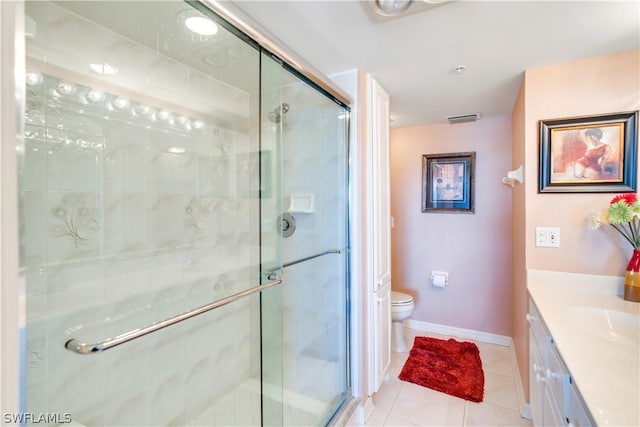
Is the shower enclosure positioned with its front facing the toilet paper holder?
no

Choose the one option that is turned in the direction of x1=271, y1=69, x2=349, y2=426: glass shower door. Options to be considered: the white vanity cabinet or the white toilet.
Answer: the white vanity cabinet

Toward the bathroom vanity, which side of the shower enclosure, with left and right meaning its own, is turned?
front

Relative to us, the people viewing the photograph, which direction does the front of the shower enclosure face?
facing the viewer and to the right of the viewer

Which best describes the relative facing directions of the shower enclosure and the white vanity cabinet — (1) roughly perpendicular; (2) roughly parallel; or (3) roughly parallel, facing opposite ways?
roughly parallel, facing opposite ways

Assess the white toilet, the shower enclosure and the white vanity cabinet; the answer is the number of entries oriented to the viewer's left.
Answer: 1

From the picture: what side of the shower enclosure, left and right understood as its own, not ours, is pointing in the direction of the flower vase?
front

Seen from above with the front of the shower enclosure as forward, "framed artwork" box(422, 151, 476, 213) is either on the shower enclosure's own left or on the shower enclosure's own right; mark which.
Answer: on the shower enclosure's own left

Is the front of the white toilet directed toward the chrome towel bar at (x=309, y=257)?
no

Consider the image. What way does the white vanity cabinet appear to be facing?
to the viewer's left
